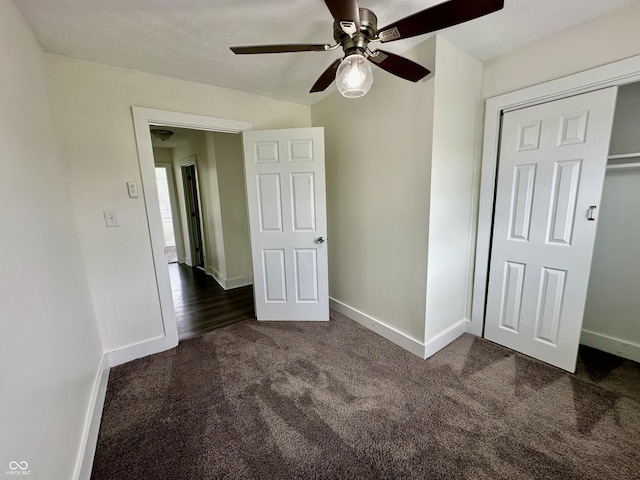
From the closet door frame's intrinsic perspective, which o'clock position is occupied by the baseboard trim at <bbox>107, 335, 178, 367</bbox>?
The baseboard trim is roughly at 12 o'clock from the closet door frame.

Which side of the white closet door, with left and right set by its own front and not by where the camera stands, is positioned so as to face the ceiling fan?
front

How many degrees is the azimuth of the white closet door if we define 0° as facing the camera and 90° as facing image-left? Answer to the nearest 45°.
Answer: approximately 45°

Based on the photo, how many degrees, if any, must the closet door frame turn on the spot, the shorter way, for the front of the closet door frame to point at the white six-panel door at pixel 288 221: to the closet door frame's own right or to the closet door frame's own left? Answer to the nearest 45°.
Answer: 0° — it already faces it

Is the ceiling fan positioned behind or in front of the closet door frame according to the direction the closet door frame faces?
in front

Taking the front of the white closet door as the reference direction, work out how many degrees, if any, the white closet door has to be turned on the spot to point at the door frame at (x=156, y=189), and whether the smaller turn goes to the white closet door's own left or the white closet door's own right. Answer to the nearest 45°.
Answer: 0° — it already faces it

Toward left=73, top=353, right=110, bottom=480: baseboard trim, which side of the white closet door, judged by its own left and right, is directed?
front

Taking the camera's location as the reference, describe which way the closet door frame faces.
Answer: facing the viewer and to the left of the viewer
